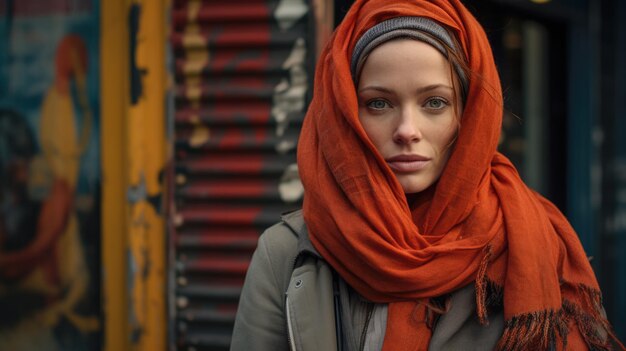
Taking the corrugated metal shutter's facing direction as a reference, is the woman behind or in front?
in front

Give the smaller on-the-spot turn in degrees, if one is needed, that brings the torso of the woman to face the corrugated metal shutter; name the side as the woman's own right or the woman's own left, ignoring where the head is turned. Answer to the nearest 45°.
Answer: approximately 135° to the woman's own right

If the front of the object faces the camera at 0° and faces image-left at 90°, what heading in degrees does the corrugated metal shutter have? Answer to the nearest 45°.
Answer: approximately 0°

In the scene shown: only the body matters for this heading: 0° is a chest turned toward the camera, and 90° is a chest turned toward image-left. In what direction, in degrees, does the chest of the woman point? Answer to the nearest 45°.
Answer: approximately 0°

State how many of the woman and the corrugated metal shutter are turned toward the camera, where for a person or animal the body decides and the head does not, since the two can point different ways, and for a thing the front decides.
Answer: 2
